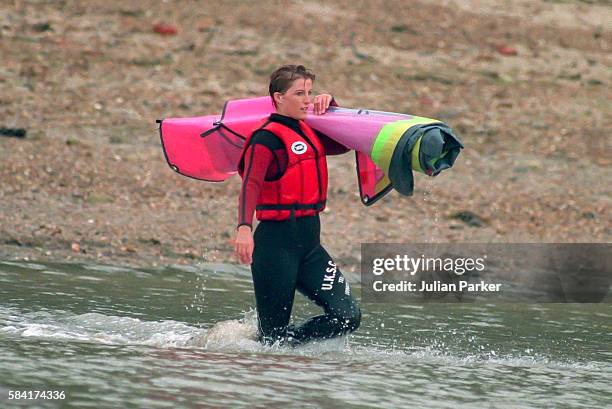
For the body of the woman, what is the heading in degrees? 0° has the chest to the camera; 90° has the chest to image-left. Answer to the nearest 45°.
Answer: approximately 315°
